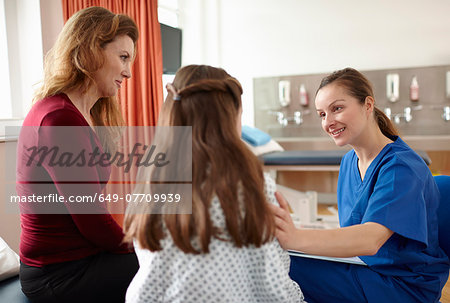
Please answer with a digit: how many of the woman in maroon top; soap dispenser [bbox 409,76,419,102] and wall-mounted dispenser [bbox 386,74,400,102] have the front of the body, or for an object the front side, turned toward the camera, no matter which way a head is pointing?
2

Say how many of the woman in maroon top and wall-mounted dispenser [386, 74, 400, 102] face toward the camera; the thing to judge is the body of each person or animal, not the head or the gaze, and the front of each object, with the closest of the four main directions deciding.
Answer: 1

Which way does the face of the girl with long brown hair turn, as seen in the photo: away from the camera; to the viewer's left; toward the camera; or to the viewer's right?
away from the camera

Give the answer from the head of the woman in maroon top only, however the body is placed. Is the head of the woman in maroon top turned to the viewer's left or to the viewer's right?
to the viewer's right

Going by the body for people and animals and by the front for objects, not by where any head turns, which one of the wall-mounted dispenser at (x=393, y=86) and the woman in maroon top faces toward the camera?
the wall-mounted dispenser

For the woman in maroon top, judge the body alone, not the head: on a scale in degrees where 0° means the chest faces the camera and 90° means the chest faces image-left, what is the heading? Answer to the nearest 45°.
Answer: approximately 270°

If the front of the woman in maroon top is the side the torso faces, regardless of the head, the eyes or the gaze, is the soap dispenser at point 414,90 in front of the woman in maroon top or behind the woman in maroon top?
in front

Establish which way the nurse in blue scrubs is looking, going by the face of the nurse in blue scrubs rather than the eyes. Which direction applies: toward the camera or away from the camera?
toward the camera

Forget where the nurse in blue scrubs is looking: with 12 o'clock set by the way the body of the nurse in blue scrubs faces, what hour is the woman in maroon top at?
The woman in maroon top is roughly at 1 o'clock from the nurse in blue scrubs.

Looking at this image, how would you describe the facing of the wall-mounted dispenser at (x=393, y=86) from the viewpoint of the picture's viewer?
facing the viewer

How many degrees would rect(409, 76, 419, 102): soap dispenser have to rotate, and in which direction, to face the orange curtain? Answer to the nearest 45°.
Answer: approximately 45° to its right

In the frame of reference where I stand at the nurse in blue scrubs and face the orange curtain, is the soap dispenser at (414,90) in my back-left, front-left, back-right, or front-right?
front-right

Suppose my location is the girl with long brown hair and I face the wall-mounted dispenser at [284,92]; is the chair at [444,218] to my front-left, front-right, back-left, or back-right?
front-right
